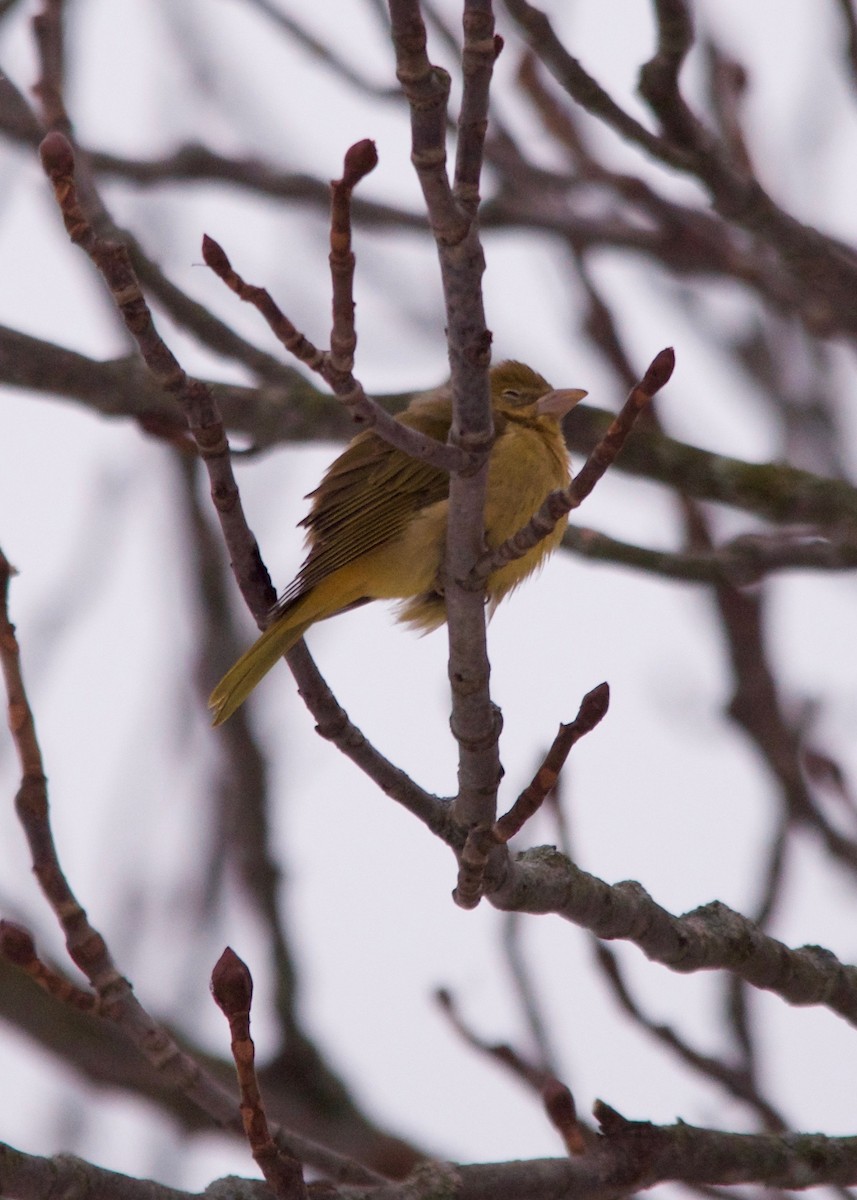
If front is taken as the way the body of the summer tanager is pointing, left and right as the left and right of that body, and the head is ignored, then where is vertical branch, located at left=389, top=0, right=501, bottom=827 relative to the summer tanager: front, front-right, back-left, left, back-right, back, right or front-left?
right

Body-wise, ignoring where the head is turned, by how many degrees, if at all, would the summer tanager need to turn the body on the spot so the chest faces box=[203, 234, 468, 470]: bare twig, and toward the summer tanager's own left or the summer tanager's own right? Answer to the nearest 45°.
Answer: approximately 90° to the summer tanager's own right

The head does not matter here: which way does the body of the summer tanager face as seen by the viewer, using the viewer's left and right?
facing to the right of the viewer
